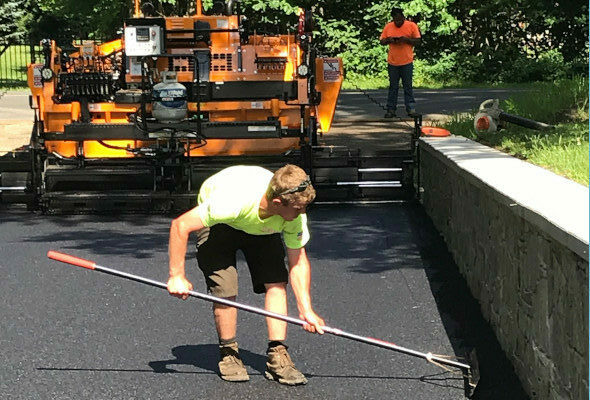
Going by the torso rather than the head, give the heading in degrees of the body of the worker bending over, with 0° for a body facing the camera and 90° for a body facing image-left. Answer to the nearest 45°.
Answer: approximately 315°

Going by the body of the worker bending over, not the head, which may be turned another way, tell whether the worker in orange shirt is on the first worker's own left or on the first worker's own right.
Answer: on the first worker's own left

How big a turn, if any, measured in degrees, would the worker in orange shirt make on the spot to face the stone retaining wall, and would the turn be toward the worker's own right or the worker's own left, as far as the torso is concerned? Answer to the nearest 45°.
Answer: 0° — they already face it

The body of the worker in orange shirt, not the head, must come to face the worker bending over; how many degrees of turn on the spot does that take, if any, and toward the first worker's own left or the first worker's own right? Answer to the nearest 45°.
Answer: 0° — they already face them

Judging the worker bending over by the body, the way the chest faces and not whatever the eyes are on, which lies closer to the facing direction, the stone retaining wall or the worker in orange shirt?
the stone retaining wall

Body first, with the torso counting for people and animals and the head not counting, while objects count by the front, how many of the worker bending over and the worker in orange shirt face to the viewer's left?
0

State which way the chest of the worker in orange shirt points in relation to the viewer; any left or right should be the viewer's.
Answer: facing the viewer
